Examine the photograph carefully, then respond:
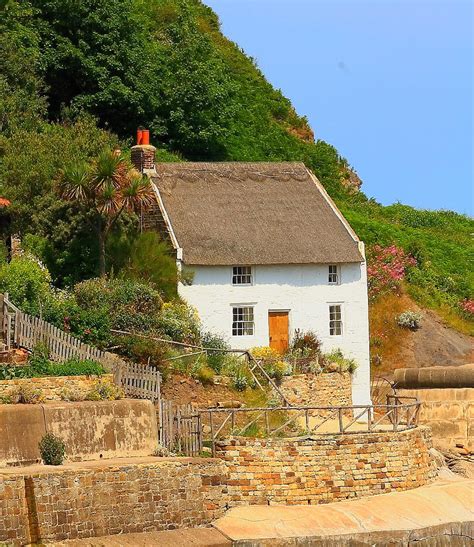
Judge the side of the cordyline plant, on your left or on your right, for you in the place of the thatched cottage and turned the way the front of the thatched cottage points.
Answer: on your right

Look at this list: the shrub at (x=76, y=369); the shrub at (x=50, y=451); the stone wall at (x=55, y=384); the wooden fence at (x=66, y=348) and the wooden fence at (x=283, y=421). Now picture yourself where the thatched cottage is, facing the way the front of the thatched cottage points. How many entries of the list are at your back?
0

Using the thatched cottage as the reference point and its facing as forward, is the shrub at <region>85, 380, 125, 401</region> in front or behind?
in front

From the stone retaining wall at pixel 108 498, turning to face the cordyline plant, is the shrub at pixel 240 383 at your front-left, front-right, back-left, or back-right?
front-right

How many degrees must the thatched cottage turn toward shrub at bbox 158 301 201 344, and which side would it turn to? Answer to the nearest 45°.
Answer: approximately 45° to its right

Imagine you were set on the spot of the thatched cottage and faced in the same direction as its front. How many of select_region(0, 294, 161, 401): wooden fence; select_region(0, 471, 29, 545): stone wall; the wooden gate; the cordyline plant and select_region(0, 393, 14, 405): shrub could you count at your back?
0

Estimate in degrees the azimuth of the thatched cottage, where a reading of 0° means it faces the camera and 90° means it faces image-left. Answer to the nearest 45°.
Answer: approximately 0°

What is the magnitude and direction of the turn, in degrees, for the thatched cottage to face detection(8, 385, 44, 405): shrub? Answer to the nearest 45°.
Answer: approximately 45° to its right

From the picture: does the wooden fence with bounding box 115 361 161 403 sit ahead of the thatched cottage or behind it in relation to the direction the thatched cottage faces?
ahead
